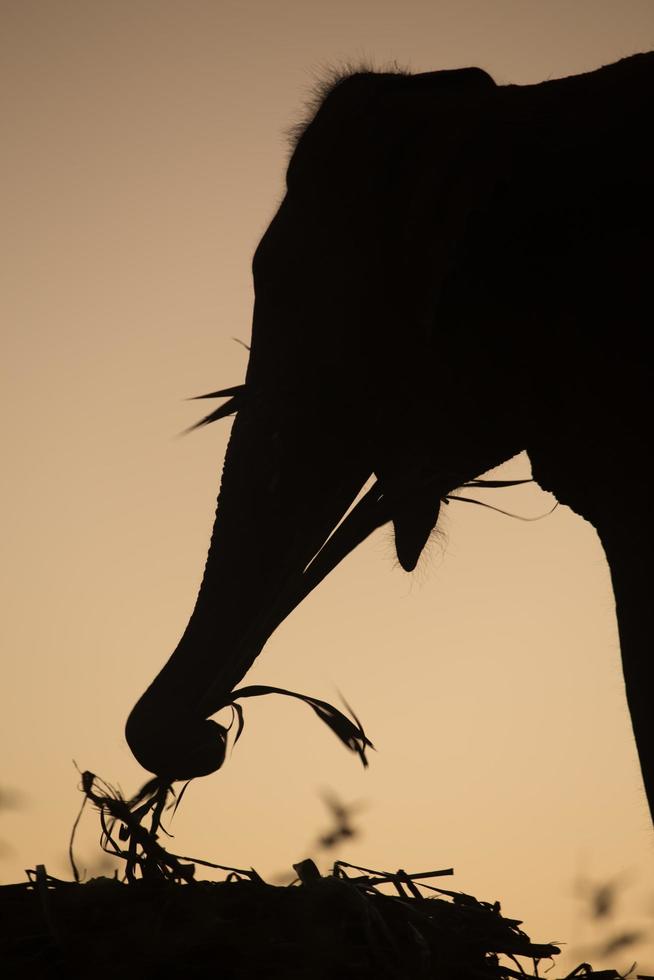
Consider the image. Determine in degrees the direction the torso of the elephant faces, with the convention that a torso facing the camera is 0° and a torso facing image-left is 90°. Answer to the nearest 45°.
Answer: approximately 90°
